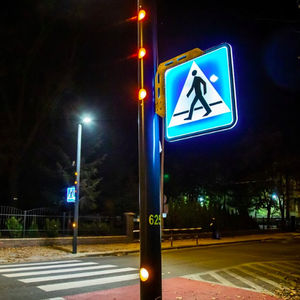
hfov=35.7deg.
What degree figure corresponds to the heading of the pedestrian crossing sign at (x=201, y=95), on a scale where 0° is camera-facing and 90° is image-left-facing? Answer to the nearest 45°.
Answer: approximately 45°

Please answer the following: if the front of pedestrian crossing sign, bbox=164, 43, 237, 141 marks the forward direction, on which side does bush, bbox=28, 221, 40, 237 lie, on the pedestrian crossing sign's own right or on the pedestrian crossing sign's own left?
on the pedestrian crossing sign's own right

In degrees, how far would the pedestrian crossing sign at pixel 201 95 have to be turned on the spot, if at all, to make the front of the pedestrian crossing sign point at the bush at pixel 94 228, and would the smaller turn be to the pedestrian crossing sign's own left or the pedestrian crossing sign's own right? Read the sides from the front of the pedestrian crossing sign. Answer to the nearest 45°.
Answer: approximately 135° to the pedestrian crossing sign's own right

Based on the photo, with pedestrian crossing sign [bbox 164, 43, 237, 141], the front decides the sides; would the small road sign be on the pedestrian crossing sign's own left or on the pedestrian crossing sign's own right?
on the pedestrian crossing sign's own right

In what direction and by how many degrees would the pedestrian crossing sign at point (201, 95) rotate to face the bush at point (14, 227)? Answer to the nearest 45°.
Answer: approximately 90° to its right
